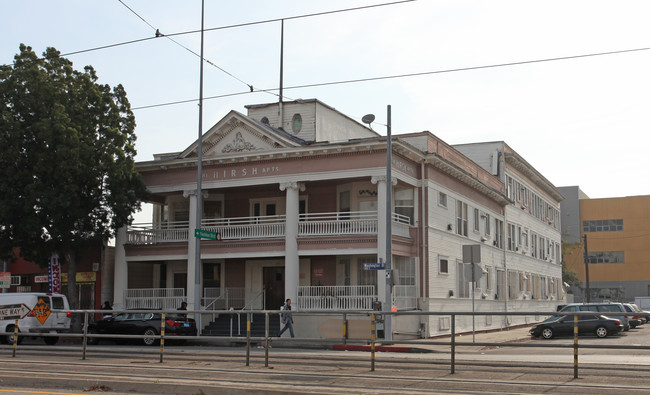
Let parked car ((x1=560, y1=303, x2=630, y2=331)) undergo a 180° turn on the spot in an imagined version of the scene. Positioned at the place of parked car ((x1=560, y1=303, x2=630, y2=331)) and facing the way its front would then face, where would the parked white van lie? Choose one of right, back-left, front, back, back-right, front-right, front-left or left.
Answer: back-right

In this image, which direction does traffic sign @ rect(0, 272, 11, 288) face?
toward the camera

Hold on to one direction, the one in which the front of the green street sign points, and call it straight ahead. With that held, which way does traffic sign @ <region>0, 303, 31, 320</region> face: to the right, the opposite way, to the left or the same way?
the same way

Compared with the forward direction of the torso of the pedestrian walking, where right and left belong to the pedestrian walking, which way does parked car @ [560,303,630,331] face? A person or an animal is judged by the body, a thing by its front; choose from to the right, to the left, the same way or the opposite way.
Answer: the opposite way

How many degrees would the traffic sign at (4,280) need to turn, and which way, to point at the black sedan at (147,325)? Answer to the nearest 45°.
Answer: approximately 45° to its left

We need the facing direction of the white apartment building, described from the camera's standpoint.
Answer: facing the viewer and to the left of the viewer

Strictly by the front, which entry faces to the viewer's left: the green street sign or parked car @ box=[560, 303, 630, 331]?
the parked car

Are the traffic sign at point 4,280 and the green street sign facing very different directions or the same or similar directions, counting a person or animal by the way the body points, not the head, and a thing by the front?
same or similar directions

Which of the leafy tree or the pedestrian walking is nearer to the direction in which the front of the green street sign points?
the pedestrian walking

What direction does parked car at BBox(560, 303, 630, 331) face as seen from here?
to the viewer's left

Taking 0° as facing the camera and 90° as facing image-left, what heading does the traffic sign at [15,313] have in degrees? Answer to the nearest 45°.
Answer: approximately 0°

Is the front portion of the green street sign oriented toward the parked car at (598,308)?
no

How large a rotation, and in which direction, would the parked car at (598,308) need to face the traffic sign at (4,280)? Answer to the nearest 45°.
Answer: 0° — it already faces it
